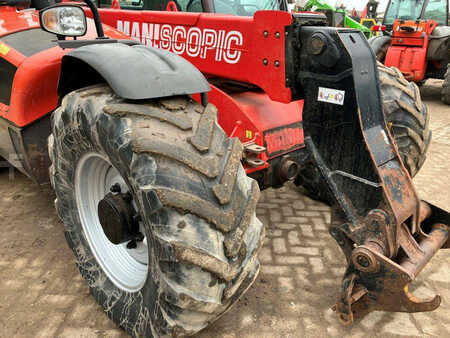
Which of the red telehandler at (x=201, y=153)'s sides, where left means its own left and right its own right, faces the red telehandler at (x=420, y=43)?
left

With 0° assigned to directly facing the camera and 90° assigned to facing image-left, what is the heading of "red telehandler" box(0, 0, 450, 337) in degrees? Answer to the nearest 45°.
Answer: approximately 315°
